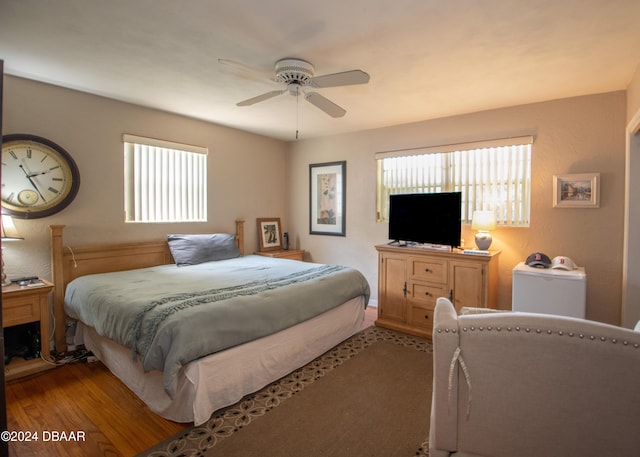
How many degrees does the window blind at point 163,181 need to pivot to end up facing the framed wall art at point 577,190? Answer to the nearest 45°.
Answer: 0° — it already faces it

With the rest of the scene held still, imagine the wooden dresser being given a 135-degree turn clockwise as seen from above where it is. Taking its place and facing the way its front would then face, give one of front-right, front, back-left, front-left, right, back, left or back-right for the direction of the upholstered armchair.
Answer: back

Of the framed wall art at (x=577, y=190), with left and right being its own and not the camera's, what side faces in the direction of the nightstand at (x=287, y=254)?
right

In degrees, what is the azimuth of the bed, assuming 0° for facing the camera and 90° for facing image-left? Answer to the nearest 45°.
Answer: approximately 315°

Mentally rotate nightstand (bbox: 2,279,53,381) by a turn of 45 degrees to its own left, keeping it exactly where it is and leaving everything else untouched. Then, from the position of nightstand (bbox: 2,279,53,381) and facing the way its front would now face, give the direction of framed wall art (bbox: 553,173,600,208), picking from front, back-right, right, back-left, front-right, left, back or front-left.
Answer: front-right

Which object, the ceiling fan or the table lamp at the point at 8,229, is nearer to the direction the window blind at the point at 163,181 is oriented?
the ceiling fan

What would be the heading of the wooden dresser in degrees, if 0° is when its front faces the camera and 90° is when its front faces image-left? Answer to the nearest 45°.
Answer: approximately 45°

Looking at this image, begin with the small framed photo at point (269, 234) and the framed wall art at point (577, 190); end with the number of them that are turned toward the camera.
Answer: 2

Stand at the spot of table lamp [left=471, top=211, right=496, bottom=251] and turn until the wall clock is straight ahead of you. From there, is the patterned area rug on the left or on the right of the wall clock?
left

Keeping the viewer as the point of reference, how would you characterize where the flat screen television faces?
facing the viewer and to the left of the viewer

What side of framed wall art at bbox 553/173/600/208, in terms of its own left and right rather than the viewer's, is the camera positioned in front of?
front

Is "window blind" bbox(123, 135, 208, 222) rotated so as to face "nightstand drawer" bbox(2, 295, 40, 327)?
no

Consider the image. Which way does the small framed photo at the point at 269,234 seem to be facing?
toward the camera

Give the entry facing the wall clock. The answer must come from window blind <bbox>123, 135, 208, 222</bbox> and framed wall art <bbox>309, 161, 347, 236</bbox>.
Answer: the framed wall art

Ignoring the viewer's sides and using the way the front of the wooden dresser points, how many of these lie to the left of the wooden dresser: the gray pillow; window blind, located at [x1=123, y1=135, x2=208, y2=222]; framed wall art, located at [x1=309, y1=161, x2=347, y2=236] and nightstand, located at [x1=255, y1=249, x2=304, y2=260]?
0

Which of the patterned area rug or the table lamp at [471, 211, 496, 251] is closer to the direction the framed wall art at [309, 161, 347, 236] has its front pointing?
the patterned area rug

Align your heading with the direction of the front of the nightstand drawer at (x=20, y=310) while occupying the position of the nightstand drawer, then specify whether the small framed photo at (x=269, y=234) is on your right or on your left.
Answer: on your left

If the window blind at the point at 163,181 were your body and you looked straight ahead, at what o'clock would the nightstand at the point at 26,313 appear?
The nightstand is roughly at 3 o'clock from the window blind.

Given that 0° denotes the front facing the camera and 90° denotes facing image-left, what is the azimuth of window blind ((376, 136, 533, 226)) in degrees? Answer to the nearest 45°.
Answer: approximately 45°

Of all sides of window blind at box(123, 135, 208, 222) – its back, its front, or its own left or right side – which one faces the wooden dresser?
front

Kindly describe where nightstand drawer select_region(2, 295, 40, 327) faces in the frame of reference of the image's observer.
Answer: facing the viewer and to the right of the viewer
